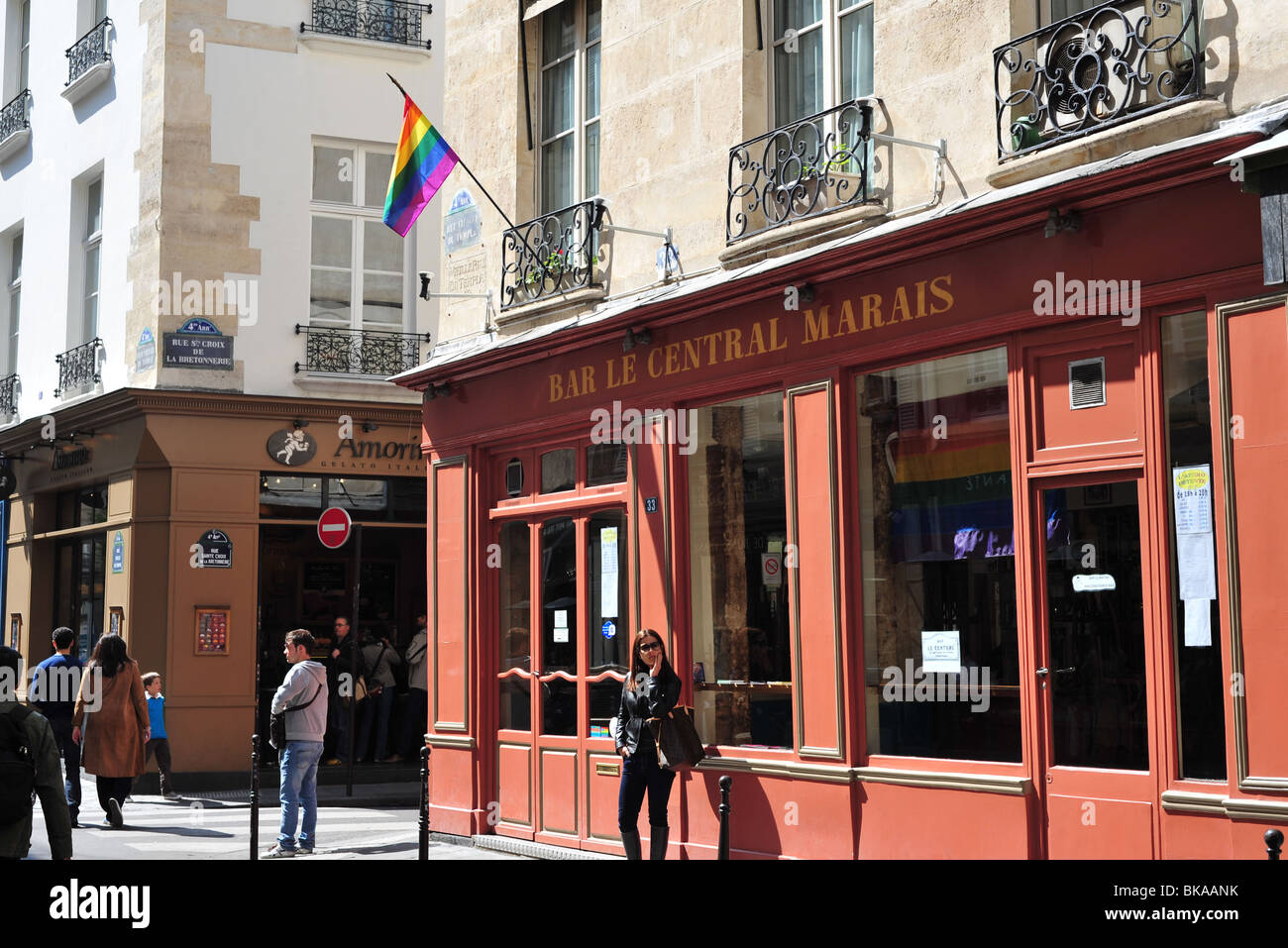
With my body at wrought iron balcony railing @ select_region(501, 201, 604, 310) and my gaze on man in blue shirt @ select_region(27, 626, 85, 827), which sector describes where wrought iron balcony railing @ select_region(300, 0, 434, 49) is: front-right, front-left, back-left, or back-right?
front-right

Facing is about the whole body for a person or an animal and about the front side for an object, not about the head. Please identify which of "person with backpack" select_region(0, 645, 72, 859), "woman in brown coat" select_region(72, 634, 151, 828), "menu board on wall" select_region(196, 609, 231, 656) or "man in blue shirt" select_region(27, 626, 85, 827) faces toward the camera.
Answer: the menu board on wall

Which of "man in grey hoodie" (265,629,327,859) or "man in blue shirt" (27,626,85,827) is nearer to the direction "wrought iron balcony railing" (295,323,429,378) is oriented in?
the man in grey hoodie

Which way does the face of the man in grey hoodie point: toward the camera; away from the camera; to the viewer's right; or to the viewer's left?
to the viewer's left

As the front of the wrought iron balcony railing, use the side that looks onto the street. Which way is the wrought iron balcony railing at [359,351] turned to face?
toward the camera

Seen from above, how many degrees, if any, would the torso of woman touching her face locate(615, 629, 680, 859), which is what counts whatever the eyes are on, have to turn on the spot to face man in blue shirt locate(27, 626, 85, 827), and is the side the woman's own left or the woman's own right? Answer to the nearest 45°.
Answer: approximately 135° to the woman's own right

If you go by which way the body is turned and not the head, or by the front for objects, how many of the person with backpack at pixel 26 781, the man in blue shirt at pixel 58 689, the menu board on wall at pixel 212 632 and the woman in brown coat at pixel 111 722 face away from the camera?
3

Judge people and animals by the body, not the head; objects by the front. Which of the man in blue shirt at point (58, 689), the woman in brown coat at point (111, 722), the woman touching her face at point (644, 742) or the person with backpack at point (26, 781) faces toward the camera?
the woman touching her face

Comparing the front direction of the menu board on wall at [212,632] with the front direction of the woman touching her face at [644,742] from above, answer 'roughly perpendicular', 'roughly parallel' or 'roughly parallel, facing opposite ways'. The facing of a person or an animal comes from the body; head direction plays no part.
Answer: roughly parallel

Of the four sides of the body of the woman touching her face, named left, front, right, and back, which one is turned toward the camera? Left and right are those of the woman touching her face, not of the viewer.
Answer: front

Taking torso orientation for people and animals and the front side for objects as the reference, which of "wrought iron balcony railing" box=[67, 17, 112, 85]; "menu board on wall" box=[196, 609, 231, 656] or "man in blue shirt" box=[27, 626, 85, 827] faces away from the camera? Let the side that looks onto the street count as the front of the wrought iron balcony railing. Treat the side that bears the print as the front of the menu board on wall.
the man in blue shirt

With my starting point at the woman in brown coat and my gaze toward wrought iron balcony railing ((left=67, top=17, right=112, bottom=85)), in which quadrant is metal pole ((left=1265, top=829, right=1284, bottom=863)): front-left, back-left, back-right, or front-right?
back-right

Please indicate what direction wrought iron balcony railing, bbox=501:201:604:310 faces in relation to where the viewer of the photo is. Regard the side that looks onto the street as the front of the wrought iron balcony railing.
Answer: facing the viewer and to the left of the viewer

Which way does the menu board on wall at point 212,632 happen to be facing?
toward the camera

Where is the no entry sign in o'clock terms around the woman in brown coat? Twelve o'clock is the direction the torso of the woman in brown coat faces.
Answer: The no entry sign is roughly at 2 o'clock from the woman in brown coat.

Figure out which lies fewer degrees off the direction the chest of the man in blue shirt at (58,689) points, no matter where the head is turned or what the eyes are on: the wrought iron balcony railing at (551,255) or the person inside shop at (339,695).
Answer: the person inside shop

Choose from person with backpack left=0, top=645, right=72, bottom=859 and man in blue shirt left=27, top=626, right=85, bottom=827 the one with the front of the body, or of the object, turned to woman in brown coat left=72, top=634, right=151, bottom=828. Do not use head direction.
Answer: the person with backpack

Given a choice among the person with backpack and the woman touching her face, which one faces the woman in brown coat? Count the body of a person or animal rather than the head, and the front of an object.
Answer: the person with backpack
